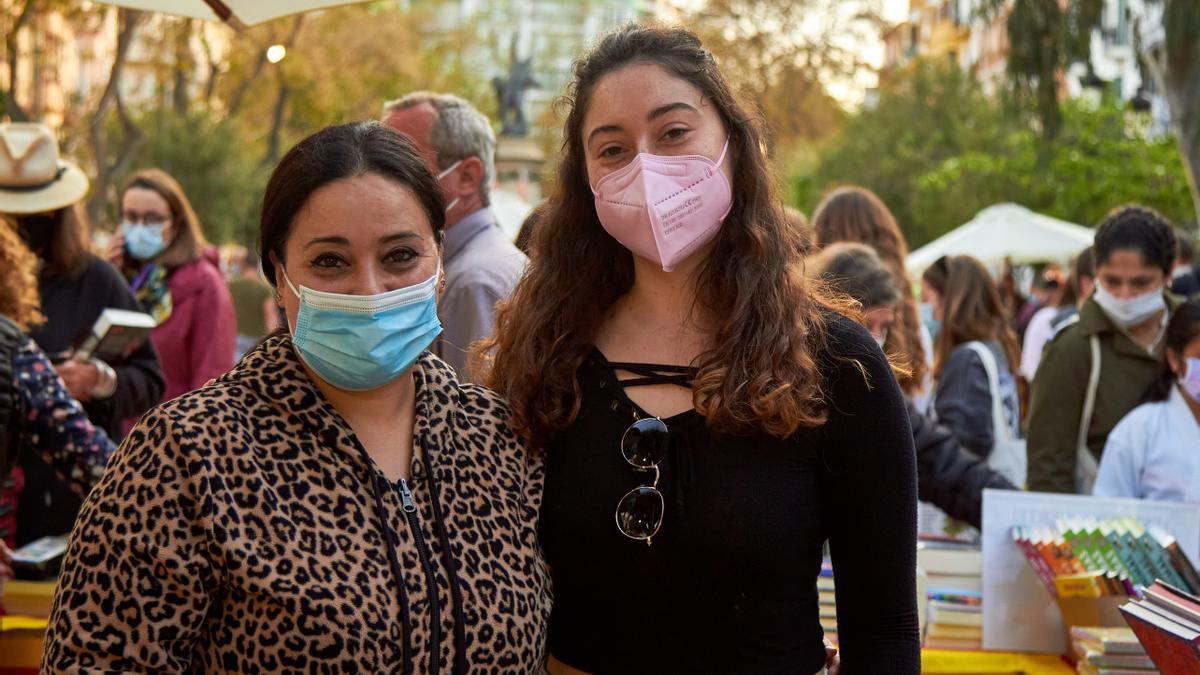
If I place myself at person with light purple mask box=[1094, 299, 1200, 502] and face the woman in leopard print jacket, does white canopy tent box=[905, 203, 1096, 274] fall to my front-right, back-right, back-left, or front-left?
back-right

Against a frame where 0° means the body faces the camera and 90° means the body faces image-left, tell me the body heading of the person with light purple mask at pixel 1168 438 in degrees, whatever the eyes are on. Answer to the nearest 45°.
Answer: approximately 315°

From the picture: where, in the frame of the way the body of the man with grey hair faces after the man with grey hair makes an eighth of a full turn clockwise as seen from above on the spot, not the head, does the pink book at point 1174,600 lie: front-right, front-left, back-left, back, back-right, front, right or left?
back

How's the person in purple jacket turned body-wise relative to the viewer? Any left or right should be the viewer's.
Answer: facing the viewer and to the left of the viewer

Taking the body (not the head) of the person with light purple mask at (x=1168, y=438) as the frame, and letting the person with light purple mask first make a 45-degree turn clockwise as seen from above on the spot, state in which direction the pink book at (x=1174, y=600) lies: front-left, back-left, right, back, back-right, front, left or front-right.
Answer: front

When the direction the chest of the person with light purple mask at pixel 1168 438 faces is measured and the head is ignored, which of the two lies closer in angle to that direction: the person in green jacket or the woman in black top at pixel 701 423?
the woman in black top

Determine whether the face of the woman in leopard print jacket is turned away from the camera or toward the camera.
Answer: toward the camera

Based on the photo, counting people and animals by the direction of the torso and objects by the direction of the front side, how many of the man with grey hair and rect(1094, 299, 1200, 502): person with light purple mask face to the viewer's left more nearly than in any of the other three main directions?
1

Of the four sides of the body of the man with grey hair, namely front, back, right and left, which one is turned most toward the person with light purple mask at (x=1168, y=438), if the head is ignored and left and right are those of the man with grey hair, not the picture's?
back

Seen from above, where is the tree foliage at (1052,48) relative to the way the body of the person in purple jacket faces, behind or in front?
behind
